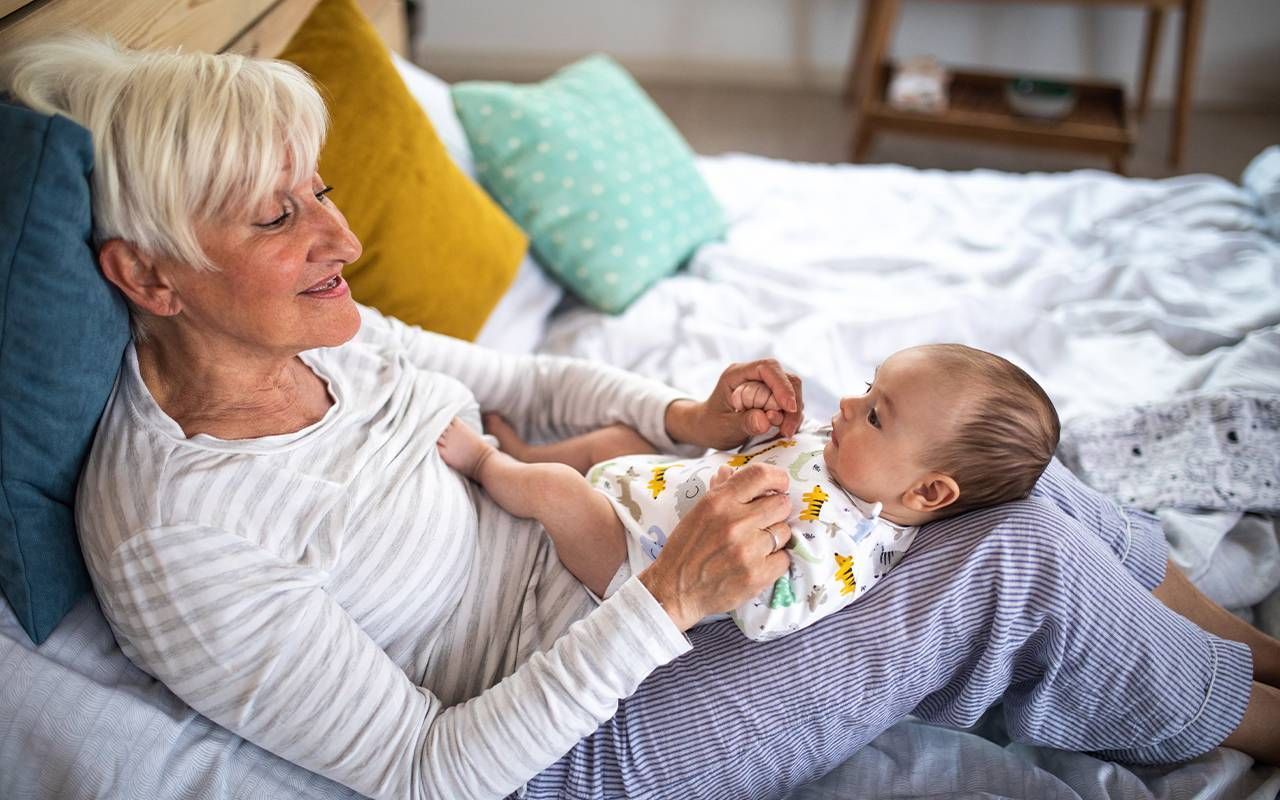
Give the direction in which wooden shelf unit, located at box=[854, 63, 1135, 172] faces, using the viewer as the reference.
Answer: facing the viewer

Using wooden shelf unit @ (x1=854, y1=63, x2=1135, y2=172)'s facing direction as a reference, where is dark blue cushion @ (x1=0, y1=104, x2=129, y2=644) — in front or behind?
in front

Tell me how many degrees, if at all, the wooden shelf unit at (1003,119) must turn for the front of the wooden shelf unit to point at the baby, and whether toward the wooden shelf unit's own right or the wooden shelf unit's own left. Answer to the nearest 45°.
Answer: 0° — it already faces them

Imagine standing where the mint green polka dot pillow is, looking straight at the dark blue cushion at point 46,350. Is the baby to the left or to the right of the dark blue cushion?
left

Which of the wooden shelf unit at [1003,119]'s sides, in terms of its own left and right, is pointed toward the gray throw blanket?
front

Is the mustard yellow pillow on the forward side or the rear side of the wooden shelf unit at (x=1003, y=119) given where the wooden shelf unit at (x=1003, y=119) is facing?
on the forward side

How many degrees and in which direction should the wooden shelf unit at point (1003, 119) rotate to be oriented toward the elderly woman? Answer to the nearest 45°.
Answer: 0° — it already faces them

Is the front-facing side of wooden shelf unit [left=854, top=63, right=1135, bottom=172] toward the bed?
yes

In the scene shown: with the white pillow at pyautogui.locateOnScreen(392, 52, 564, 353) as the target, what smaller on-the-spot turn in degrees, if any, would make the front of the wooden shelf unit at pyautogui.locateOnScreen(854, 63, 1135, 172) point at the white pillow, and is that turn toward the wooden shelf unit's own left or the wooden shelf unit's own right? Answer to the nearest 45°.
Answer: approximately 45° to the wooden shelf unit's own right
